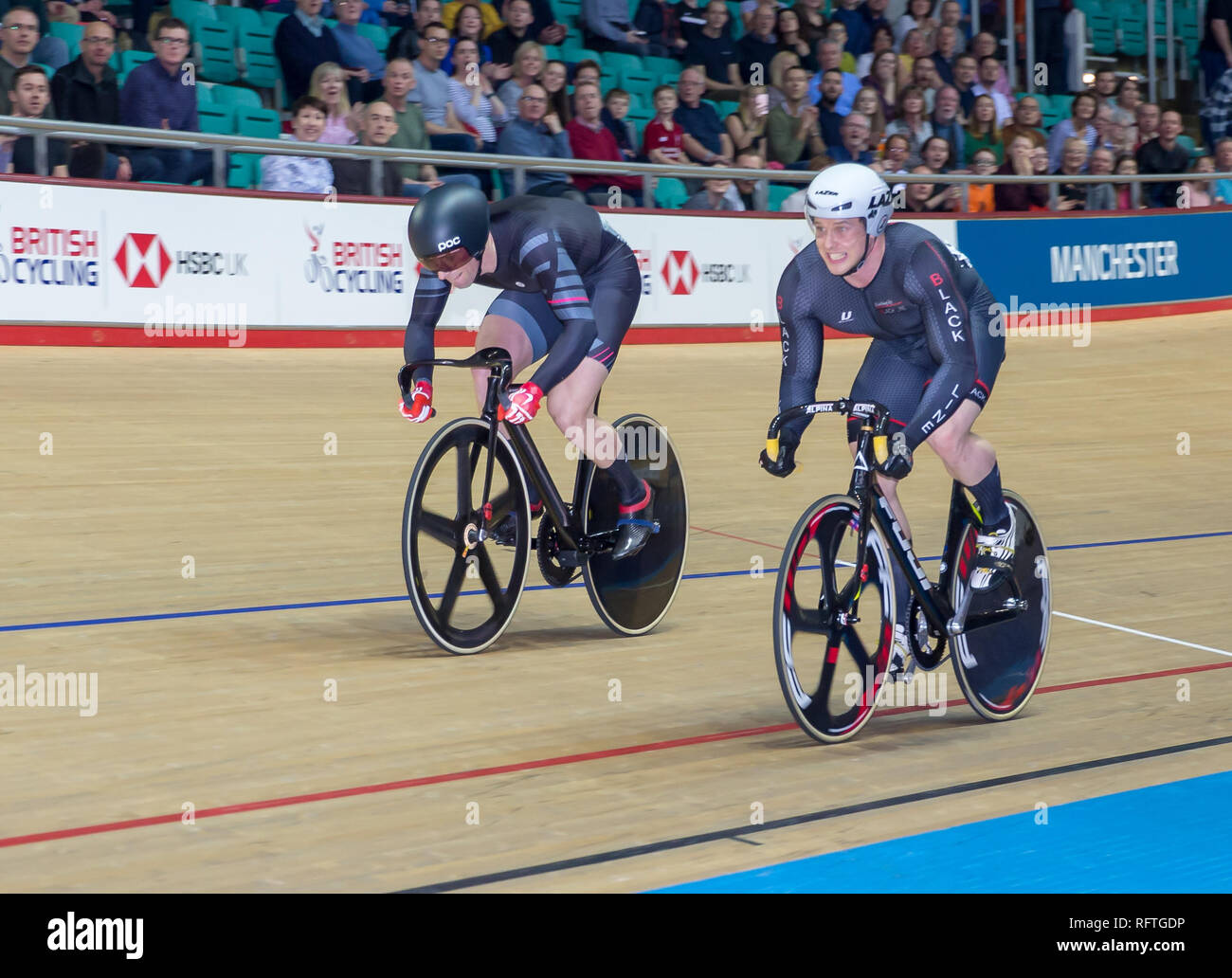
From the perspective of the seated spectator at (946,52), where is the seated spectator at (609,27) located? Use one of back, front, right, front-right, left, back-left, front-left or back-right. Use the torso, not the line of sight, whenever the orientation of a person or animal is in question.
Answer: front-right

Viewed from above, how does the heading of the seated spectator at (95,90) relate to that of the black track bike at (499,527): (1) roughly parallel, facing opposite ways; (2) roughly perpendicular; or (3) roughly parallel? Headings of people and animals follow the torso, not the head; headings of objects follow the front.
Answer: roughly perpendicular

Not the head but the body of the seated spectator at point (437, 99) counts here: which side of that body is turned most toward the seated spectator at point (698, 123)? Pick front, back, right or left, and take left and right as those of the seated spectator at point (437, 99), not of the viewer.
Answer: left

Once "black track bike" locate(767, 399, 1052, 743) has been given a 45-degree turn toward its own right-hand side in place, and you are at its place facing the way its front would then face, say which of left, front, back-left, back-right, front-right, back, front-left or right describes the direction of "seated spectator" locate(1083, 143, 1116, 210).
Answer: right

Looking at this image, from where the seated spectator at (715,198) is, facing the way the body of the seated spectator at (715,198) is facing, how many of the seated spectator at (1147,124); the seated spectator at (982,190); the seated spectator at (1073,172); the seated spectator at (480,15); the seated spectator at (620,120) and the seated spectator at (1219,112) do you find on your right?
2

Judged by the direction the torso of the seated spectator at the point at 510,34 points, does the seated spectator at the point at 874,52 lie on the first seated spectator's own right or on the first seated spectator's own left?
on the first seated spectator's own left

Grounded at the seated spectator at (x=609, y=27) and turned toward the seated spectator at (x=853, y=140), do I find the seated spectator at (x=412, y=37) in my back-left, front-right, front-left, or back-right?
back-right

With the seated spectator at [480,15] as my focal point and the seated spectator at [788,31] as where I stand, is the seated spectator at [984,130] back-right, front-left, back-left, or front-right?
back-left

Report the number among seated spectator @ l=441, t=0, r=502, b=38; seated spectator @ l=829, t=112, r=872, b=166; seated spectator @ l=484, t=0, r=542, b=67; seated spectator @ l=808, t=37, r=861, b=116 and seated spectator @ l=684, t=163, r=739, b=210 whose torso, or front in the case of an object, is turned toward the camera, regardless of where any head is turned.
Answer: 5

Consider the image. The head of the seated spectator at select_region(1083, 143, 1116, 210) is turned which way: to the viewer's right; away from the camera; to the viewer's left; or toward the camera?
toward the camera

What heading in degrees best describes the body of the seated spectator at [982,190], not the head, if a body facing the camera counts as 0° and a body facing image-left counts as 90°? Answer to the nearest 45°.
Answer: approximately 0°

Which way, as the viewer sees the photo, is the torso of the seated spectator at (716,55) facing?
toward the camera

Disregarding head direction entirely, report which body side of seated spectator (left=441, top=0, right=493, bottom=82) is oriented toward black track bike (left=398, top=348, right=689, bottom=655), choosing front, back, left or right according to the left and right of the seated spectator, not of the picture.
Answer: front

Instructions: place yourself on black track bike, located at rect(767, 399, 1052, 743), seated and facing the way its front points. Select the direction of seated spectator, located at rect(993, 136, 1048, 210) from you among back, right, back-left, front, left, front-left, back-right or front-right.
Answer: back-right

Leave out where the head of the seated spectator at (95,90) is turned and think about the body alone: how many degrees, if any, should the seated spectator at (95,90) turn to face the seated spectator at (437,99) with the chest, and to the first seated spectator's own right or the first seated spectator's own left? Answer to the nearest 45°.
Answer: approximately 90° to the first seated spectator's own left

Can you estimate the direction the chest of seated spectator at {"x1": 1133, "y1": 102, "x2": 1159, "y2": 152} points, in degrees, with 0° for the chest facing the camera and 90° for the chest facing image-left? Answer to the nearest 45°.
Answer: approximately 0°

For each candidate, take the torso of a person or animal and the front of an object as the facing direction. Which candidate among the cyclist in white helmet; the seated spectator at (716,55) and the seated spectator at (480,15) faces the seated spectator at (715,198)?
the seated spectator at (716,55)

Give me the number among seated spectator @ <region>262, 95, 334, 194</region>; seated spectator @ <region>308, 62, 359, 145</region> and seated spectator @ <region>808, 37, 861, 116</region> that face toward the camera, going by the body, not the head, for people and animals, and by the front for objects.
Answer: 3
